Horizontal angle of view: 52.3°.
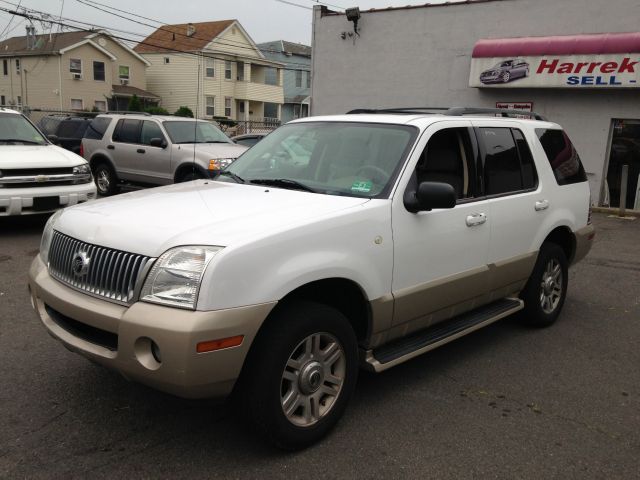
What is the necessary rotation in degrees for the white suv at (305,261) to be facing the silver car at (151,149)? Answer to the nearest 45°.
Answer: approximately 135° to its right

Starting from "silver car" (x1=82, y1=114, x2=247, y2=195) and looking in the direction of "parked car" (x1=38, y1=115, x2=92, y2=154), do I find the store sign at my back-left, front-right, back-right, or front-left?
back-right

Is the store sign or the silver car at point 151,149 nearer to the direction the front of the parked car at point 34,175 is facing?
the store sign

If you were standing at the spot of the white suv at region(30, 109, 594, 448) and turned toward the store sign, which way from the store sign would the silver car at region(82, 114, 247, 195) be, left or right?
left

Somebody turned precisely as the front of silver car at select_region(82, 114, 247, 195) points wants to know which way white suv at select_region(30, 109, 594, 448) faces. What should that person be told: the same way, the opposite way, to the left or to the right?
to the right

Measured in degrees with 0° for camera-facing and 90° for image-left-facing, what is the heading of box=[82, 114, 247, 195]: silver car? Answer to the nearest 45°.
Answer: approximately 315°

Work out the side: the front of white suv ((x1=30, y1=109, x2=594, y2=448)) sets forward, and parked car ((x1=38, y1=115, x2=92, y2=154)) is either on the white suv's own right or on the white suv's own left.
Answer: on the white suv's own right

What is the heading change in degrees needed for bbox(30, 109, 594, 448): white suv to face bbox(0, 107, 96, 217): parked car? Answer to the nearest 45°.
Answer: approximately 90° to its right

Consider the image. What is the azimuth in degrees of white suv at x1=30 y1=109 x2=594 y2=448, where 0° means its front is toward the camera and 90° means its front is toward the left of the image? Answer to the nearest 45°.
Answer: approximately 45°

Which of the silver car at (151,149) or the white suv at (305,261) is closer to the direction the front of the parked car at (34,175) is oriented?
the white suv

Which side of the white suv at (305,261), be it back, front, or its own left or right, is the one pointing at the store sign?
back

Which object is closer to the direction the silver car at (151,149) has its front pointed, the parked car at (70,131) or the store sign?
the store sign
